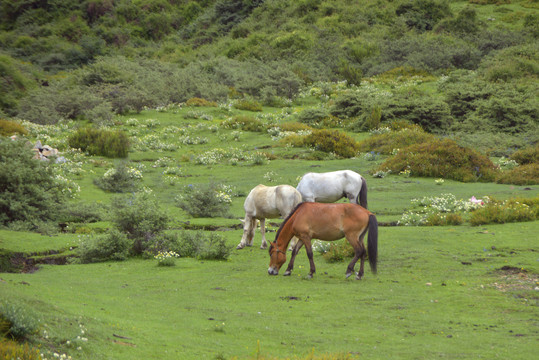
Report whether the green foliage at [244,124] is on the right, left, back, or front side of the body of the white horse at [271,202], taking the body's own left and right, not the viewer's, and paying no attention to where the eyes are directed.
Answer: right

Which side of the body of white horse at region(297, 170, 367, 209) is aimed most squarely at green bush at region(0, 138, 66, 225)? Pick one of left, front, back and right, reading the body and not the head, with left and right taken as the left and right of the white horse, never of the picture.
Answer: front

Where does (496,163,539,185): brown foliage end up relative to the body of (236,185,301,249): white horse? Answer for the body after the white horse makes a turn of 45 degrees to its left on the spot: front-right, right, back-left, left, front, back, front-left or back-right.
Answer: back

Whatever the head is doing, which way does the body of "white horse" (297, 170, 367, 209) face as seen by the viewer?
to the viewer's left

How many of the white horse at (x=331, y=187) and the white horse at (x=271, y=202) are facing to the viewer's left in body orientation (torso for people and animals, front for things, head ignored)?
2

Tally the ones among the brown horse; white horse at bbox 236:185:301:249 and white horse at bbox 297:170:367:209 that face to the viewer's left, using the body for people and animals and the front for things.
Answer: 3

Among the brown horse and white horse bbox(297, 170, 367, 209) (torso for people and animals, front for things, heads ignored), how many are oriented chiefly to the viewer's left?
2

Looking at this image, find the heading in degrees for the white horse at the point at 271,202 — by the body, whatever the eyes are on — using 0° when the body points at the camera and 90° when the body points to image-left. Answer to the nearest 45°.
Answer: approximately 90°

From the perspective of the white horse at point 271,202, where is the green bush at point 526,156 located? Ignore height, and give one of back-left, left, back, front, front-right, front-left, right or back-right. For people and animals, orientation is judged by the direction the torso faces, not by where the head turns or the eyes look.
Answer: back-right

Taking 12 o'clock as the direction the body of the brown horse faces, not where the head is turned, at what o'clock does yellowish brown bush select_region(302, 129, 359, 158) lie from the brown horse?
The yellowish brown bush is roughly at 3 o'clock from the brown horse.

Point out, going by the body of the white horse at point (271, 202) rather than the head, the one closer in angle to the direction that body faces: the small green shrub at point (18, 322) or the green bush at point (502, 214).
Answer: the small green shrub

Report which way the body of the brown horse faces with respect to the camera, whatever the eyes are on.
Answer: to the viewer's left
